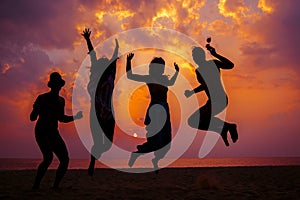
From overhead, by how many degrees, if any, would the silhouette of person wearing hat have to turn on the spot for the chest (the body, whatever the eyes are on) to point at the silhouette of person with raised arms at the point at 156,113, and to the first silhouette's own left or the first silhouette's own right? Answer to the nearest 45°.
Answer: approximately 90° to the first silhouette's own left

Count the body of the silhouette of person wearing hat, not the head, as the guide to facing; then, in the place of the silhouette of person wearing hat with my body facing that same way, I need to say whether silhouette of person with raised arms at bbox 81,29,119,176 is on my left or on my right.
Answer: on my left

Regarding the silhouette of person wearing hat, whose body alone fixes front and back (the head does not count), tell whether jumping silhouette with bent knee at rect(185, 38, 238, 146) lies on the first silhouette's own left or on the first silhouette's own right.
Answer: on the first silhouette's own left
